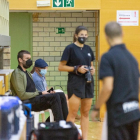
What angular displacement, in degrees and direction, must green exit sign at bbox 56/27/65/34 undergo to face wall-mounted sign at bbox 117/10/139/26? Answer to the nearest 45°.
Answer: approximately 45° to its left

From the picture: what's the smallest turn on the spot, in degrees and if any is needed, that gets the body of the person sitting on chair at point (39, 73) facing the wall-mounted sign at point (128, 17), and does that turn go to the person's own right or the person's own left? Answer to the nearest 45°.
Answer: approximately 45° to the person's own left

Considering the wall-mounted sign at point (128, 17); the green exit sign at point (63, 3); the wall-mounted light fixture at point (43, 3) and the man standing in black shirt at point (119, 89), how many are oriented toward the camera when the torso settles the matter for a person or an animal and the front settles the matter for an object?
3

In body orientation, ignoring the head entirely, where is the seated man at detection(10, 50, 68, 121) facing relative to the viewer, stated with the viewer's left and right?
facing to the right of the viewer

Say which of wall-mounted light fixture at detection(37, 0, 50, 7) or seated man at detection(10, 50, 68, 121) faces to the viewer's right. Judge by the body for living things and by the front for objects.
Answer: the seated man

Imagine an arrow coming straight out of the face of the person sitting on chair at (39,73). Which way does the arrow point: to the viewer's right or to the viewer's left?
to the viewer's right

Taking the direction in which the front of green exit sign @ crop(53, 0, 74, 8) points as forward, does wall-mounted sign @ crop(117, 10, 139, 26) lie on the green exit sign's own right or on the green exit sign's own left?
on the green exit sign's own left

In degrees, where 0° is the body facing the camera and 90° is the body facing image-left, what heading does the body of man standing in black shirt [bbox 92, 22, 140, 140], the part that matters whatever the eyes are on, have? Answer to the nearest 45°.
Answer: approximately 135°

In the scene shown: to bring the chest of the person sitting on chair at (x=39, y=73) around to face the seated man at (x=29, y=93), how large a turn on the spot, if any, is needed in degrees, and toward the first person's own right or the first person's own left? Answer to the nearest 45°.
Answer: approximately 90° to the first person's own right

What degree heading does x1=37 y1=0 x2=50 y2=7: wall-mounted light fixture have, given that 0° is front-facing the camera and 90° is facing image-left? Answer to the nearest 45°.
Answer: approximately 0°

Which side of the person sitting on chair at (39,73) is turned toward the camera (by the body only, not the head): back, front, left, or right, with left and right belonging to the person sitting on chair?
right

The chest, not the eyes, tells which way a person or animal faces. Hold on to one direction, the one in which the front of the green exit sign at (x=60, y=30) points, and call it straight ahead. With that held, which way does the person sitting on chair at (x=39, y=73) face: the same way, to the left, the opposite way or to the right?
to the left
